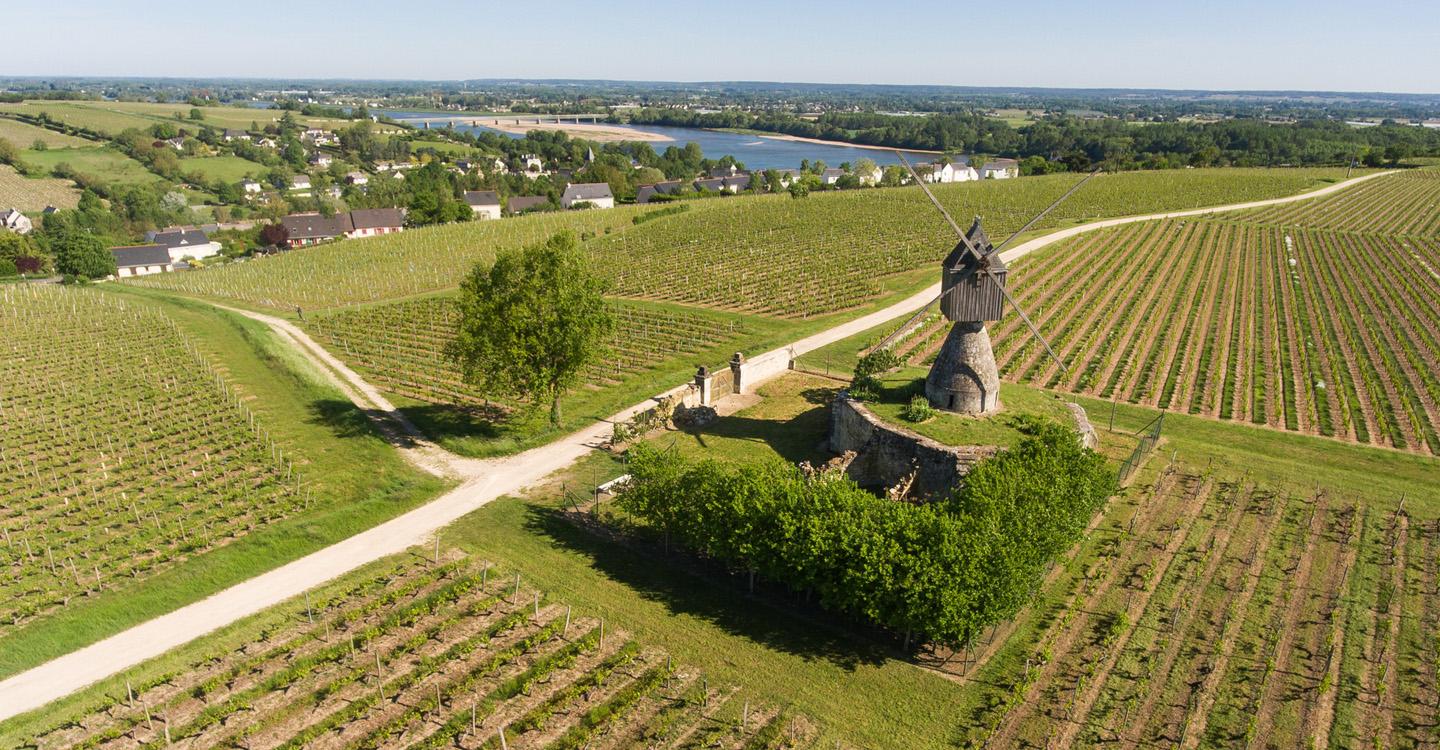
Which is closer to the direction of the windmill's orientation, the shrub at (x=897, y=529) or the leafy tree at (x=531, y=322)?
the shrub

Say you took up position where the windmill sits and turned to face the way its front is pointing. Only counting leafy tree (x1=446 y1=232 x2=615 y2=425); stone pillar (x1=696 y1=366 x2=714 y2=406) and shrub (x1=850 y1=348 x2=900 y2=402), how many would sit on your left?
0

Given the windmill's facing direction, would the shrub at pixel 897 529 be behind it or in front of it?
in front

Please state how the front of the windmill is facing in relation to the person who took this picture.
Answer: facing the viewer

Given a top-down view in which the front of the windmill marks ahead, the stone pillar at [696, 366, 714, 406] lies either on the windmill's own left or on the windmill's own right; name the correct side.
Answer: on the windmill's own right

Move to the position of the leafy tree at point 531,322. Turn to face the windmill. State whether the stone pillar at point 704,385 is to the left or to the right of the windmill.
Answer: left
